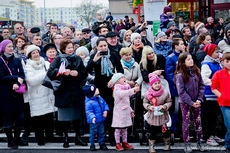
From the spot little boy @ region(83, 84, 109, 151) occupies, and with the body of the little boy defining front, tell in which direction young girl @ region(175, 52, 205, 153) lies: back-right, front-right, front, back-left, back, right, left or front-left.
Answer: front-left

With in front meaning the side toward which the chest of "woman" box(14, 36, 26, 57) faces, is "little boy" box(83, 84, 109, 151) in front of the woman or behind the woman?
in front

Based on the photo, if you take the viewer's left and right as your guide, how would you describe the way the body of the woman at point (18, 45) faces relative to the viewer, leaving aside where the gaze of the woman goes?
facing the viewer and to the right of the viewer

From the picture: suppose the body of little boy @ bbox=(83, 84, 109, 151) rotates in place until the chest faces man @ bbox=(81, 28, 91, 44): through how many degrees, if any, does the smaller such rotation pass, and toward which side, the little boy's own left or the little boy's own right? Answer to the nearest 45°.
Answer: approximately 135° to the little boy's own left

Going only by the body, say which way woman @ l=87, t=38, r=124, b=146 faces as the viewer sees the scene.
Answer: toward the camera

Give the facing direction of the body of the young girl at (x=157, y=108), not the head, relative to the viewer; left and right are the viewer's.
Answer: facing the viewer

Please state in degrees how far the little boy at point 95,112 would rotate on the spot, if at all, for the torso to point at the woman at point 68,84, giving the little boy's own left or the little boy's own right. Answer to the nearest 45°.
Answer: approximately 180°

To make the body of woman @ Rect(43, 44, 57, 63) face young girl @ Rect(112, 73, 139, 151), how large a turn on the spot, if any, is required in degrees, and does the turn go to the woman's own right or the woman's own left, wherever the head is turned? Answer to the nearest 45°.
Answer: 0° — they already face them

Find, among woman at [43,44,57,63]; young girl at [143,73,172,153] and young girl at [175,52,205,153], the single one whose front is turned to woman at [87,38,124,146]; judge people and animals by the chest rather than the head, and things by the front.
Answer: woman at [43,44,57,63]
